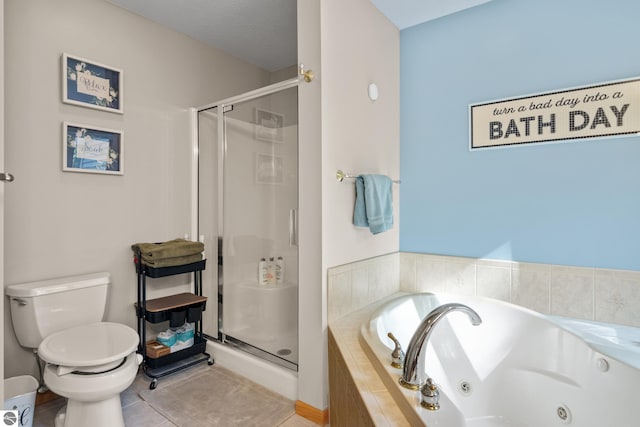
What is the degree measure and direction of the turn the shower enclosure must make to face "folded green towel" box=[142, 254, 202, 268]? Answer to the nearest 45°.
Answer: approximately 45° to its right

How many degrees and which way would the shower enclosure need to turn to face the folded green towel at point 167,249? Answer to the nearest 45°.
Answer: approximately 45° to its right

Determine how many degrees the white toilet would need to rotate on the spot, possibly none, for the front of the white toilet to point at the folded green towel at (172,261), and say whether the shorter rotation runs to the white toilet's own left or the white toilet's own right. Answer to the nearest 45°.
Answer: approximately 90° to the white toilet's own left

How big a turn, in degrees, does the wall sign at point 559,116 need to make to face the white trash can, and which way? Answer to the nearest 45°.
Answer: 0° — it already faces it

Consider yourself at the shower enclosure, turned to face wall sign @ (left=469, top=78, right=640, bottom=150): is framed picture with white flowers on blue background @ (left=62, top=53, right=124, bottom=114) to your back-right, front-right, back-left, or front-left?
back-right

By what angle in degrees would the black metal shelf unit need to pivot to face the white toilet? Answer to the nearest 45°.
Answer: approximately 90° to its right
